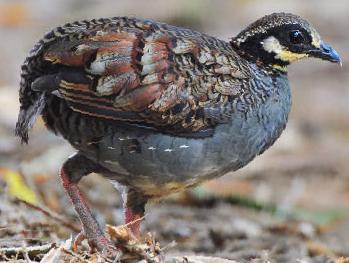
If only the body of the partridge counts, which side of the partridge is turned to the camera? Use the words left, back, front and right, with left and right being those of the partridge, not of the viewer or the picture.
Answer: right
